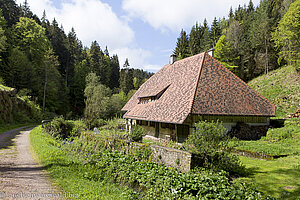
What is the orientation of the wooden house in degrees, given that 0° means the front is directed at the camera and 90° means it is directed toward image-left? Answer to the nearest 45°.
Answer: approximately 45°

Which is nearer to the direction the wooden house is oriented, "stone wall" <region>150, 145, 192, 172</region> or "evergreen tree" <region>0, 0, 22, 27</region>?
the stone wall

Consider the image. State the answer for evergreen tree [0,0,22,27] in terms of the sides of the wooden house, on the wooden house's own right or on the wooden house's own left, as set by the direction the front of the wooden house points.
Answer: on the wooden house's own right

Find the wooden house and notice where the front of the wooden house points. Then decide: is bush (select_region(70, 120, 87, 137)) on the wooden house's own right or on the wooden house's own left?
on the wooden house's own right

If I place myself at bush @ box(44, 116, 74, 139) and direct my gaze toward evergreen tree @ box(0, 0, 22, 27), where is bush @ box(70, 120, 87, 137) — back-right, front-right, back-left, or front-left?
back-right

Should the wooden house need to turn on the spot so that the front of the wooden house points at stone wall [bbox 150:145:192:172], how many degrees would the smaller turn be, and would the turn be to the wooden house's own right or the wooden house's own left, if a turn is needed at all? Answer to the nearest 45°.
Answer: approximately 45° to the wooden house's own left

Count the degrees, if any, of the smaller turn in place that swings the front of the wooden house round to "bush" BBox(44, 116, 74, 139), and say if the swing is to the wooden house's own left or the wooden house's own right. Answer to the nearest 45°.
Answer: approximately 45° to the wooden house's own right
